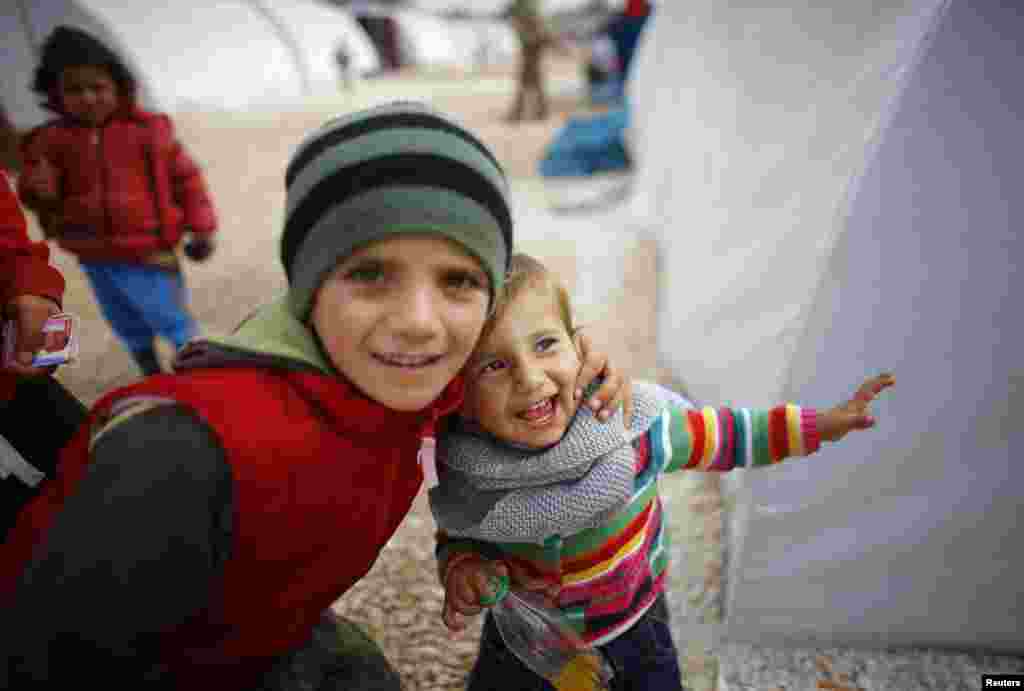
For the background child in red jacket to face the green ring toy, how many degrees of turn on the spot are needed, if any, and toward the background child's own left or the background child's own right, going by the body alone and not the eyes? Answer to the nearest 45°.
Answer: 0° — they already face it

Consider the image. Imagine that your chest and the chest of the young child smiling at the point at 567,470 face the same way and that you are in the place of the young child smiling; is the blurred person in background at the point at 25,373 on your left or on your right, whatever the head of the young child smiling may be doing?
on your right

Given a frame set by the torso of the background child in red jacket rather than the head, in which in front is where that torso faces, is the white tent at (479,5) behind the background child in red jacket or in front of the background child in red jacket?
behind

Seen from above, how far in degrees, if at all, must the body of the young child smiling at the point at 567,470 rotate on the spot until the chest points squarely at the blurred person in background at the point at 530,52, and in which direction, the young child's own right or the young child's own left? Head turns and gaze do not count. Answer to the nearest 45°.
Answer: approximately 180°

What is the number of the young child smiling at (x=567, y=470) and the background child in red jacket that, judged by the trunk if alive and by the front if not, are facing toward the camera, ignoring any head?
2

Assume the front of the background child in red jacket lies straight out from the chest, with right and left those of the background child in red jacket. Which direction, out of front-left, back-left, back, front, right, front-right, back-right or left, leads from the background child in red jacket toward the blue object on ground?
back-left

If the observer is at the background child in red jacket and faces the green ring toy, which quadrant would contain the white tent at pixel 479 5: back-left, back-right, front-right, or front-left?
back-left

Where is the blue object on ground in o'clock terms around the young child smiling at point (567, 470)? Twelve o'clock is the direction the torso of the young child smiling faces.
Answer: The blue object on ground is roughly at 6 o'clock from the young child smiling.

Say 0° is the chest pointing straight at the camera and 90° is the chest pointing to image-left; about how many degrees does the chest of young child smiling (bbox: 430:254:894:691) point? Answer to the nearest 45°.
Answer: approximately 0°

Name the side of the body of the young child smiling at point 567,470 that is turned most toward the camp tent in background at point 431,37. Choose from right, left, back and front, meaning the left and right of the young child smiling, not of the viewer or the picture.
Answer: back
